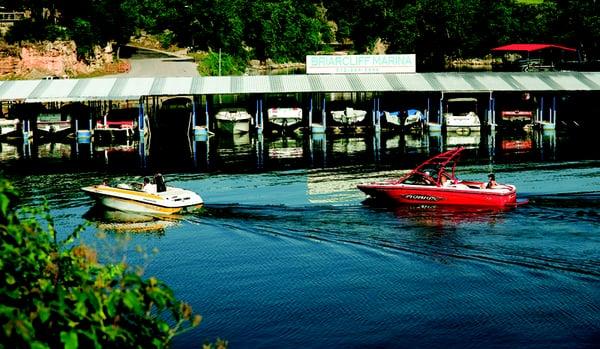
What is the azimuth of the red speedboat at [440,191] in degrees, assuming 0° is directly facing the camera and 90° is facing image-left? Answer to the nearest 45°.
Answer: approximately 90°

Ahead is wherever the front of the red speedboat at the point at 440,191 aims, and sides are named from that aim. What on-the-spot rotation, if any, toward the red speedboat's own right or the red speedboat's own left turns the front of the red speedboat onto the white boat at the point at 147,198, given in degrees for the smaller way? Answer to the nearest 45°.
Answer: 0° — it already faces it
